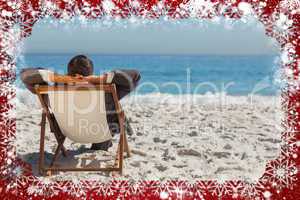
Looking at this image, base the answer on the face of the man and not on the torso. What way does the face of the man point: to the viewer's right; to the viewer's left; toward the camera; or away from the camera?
away from the camera

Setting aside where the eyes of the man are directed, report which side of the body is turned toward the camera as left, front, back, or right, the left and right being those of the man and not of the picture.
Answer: back
